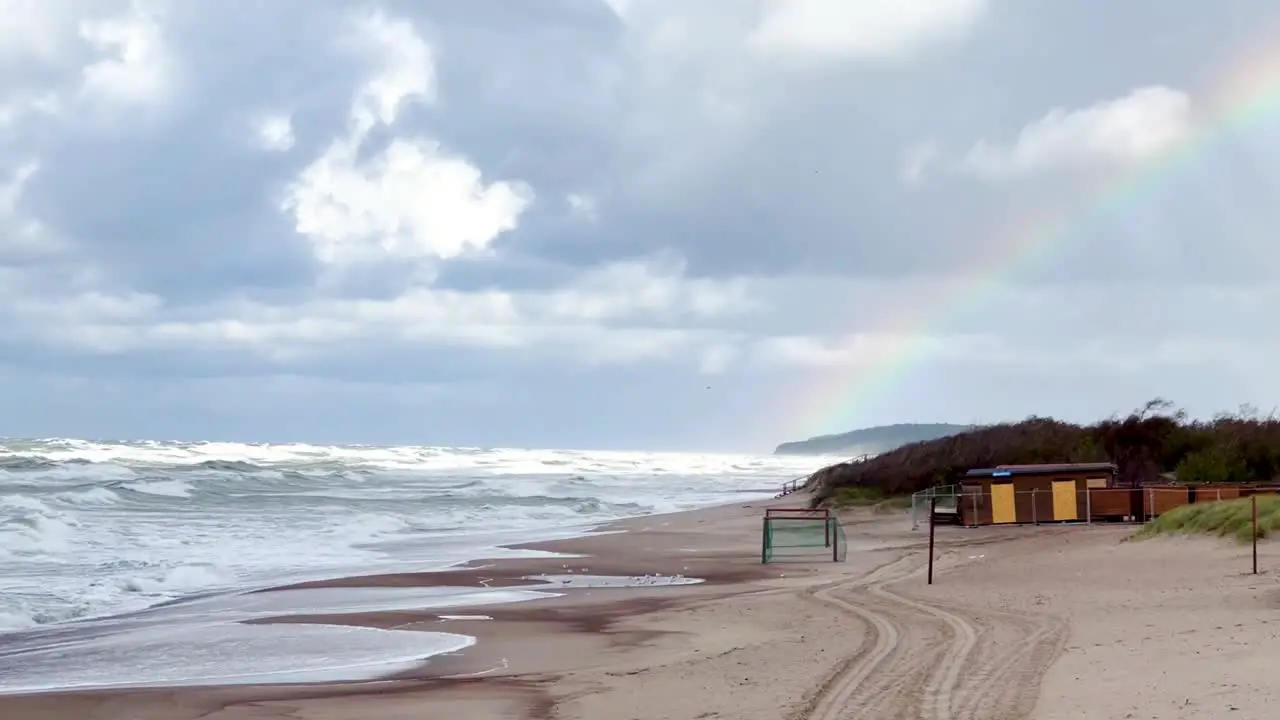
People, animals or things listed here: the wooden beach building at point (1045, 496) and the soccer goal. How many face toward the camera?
2

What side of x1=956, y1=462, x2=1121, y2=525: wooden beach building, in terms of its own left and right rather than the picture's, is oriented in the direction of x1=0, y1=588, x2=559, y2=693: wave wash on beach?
front

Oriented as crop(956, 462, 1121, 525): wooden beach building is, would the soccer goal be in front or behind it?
in front

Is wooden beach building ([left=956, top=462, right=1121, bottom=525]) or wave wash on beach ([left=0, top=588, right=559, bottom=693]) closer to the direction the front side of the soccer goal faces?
the wave wash on beach

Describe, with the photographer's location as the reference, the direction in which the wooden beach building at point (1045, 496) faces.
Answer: facing the viewer

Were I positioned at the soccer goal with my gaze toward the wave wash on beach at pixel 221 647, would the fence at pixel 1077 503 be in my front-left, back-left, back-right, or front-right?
back-left

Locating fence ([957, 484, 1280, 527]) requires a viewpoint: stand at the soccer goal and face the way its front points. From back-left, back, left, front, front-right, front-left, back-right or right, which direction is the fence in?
back-left

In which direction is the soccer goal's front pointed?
toward the camera

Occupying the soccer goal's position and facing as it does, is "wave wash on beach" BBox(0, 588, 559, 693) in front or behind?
in front

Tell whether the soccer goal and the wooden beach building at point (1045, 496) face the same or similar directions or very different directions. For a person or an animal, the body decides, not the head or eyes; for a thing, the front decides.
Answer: same or similar directions
